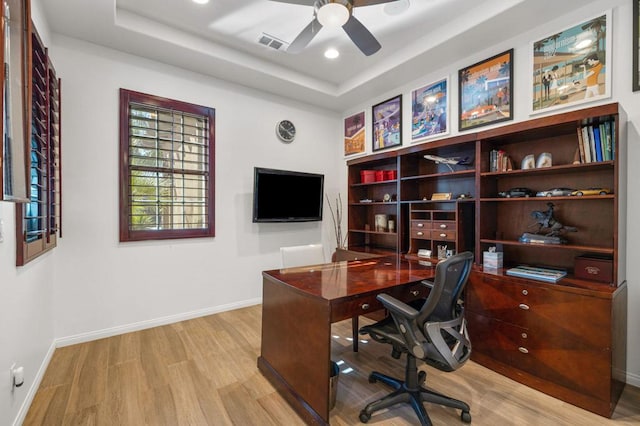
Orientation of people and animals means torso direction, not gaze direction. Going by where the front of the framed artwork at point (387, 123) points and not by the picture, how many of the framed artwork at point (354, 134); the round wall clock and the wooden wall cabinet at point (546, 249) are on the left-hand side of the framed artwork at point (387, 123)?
1

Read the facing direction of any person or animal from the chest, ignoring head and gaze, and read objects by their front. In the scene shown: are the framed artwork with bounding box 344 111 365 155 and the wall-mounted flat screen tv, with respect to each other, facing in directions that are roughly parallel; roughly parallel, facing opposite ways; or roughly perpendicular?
roughly perpendicular

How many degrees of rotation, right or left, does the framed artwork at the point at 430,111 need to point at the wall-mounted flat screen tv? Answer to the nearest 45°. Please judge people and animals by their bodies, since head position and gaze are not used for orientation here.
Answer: approximately 45° to its right

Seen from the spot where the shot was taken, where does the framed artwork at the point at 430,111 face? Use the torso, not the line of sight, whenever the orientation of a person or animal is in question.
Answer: facing the viewer and to the left of the viewer

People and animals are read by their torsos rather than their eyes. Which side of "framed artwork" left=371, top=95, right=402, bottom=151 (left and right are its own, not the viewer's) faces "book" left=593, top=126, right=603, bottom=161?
left

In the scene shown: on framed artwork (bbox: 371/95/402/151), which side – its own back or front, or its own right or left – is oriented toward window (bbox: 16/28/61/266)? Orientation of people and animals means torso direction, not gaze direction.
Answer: front

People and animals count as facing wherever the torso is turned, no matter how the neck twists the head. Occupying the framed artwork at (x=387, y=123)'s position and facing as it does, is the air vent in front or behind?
in front

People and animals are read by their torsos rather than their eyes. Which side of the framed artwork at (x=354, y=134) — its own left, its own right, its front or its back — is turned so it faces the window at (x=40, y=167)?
front

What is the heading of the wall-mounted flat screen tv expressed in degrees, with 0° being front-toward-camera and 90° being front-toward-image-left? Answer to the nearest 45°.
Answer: approximately 315°

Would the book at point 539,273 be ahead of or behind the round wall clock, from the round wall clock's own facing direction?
ahead

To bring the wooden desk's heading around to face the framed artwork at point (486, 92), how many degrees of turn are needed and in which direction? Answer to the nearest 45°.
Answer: approximately 90° to its left

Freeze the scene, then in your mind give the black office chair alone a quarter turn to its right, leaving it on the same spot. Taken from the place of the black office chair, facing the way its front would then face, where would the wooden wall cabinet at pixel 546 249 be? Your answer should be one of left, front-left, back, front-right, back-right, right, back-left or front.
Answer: front

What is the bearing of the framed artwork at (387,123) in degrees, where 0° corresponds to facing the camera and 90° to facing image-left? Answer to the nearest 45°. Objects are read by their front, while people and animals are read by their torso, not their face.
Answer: approximately 45°

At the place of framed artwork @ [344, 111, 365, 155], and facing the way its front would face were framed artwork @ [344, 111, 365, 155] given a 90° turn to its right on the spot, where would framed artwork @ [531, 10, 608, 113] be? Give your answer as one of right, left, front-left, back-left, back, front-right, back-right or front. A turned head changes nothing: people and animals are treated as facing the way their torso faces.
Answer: back
